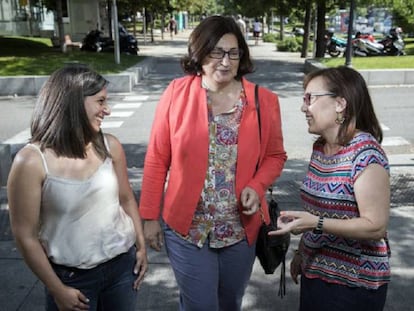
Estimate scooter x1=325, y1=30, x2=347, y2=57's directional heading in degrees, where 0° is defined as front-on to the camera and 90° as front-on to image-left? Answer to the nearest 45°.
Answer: approximately 45°

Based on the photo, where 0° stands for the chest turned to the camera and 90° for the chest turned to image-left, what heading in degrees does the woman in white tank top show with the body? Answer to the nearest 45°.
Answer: approximately 315°

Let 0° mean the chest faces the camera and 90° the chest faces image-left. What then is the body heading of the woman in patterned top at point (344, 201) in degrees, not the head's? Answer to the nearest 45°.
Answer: approximately 45°

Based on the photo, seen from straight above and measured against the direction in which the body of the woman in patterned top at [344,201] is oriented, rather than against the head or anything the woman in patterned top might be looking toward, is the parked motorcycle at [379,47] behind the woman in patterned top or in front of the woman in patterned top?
behind

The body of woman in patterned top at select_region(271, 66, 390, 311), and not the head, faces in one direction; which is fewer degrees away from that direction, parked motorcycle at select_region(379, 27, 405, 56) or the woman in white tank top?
the woman in white tank top

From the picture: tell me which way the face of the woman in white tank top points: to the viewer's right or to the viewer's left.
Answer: to the viewer's right

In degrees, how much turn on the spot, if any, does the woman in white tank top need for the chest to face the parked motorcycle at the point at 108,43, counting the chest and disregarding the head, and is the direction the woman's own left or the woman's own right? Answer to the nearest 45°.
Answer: approximately 135° to the woman's own left
